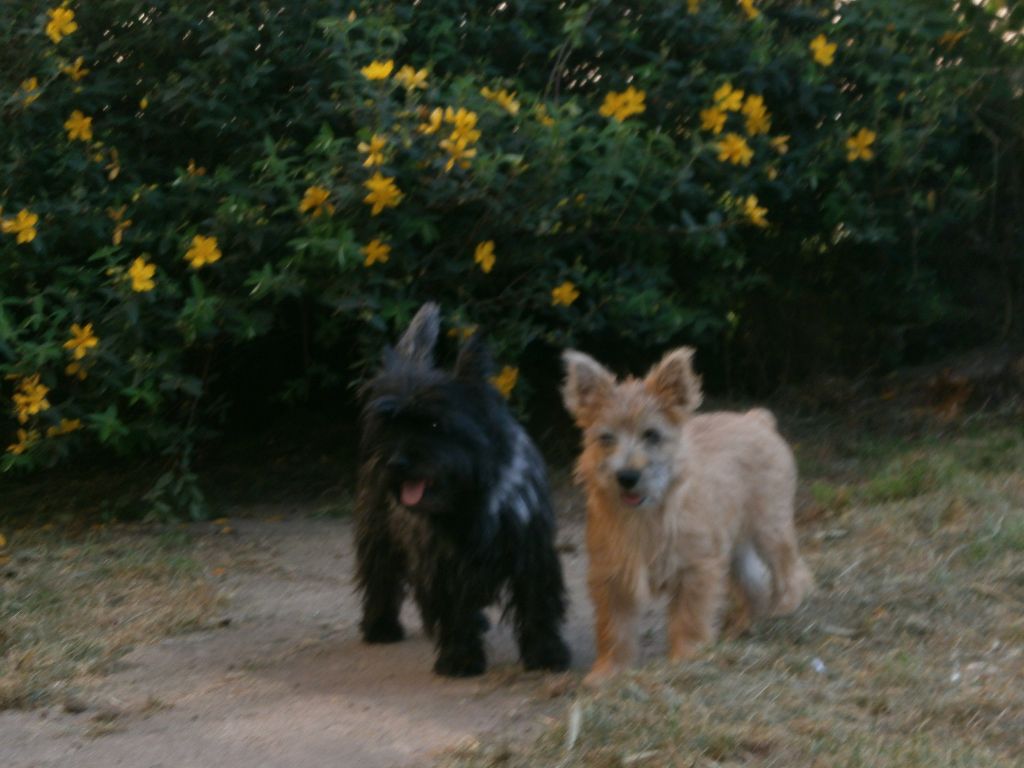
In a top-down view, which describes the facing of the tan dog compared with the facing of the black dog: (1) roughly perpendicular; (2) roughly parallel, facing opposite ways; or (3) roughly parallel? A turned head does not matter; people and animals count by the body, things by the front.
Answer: roughly parallel

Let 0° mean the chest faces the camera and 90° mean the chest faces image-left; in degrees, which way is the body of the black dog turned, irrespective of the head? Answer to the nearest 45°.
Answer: approximately 45°

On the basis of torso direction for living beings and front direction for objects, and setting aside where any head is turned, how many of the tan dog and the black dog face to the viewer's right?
0

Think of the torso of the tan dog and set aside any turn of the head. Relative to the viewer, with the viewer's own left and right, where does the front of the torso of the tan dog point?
facing the viewer and to the left of the viewer

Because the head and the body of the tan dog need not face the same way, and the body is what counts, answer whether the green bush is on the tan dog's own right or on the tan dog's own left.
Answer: on the tan dog's own right

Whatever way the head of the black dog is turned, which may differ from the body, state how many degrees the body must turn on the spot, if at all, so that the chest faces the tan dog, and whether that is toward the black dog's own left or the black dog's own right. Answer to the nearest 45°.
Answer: approximately 135° to the black dog's own left

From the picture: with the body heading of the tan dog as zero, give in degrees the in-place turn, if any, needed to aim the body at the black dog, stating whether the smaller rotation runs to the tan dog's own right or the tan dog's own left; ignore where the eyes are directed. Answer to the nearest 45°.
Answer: approximately 45° to the tan dog's own right
